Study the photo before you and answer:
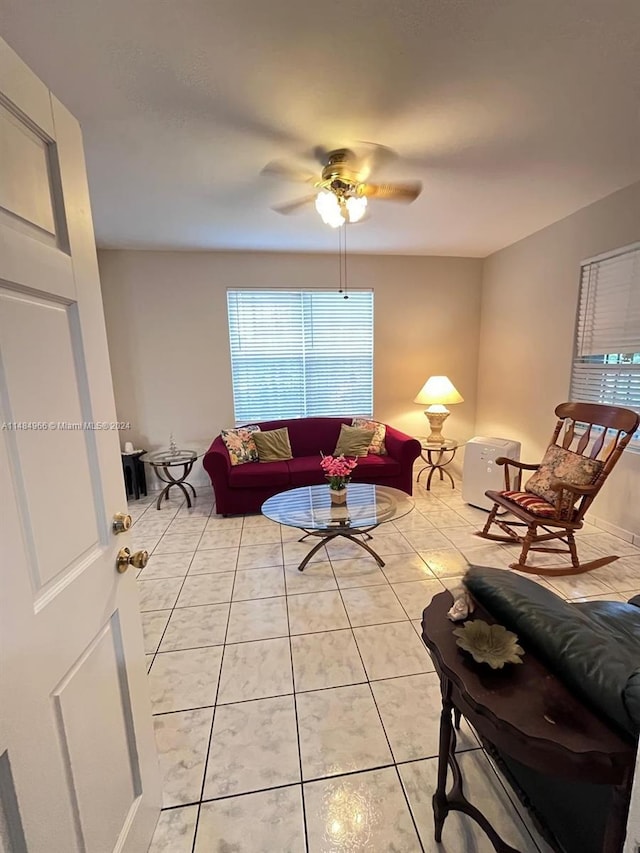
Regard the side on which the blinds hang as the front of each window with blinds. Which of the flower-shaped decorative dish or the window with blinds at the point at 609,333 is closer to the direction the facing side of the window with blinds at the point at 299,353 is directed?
the flower-shaped decorative dish

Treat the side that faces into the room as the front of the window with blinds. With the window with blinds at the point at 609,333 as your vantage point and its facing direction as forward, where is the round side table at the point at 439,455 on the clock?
The round side table is roughly at 2 o'clock from the window with blinds.

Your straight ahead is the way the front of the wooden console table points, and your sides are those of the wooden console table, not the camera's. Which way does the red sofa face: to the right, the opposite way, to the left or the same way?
to the left

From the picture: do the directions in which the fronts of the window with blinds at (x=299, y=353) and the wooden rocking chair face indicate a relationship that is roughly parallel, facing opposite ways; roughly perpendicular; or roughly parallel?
roughly perpendicular

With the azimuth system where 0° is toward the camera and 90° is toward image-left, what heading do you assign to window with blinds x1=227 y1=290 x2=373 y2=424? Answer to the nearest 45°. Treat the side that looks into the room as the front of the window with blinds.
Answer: approximately 0°

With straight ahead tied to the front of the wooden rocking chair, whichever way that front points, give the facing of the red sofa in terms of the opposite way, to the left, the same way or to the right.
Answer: to the left

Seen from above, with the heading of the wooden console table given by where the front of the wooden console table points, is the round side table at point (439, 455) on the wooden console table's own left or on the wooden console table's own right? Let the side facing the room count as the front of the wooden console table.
on the wooden console table's own right

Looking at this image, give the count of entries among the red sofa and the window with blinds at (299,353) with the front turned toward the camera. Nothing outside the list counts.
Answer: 2

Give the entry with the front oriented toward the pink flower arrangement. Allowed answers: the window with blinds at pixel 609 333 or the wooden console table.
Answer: the window with blinds

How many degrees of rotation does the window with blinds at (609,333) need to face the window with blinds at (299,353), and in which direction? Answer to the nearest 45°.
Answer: approximately 45° to its right

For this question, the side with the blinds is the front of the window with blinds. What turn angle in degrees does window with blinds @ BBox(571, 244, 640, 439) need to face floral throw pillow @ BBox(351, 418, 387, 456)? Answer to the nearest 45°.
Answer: approximately 45° to its right

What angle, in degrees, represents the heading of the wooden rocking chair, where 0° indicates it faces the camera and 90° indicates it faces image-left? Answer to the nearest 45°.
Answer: approximately 45°
